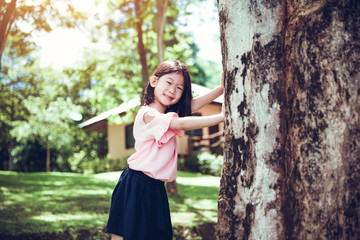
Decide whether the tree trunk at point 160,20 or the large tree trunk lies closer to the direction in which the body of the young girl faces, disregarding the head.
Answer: the large tree trunk

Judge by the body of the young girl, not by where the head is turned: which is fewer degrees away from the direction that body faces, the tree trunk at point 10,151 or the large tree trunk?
the large tree trunk

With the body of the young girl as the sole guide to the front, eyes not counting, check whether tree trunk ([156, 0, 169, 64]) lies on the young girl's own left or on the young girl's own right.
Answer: on the young girl's own left

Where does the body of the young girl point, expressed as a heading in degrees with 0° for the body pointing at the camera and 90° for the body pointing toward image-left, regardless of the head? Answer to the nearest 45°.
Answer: approximately 270°
